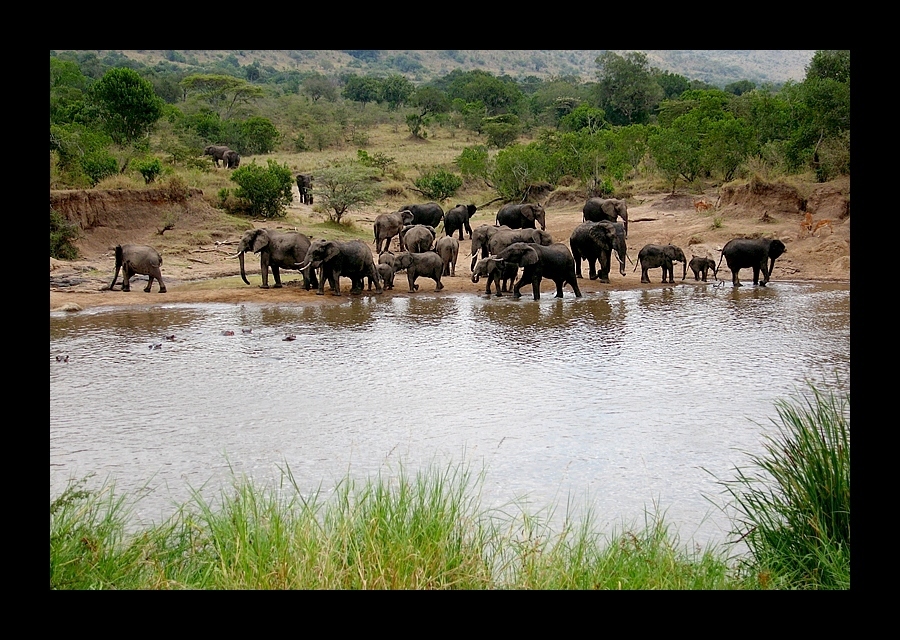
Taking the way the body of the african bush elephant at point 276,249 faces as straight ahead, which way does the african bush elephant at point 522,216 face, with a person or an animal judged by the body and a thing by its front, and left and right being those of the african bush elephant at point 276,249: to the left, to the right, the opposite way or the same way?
the opposite way

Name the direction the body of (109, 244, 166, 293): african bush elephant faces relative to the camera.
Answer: to the viewer's left

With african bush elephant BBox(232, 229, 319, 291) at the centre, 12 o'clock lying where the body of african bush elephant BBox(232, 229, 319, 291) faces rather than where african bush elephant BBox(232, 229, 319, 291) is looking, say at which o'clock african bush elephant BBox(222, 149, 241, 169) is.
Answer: african bush elephant BBox(222, 149, 241, 169) is roughly at 3 o'clock from african bush elephant BBox(232, 229, 319, 291).

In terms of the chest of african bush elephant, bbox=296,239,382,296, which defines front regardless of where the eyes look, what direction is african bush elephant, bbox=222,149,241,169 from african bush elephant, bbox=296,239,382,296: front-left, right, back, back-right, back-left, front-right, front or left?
right

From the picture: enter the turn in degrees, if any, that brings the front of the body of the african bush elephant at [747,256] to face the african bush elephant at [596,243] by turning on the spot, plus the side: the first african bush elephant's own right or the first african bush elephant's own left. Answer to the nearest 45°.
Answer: approximately 180°

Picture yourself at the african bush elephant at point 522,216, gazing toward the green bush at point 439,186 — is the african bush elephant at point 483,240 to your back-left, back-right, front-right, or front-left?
back-left

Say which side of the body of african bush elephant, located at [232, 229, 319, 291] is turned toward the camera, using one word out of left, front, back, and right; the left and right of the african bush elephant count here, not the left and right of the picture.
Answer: left

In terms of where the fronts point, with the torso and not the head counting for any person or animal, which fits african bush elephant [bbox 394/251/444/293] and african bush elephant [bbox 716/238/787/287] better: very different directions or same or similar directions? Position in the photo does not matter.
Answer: very different directions

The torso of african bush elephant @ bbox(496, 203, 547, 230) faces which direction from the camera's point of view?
to the viewer's right

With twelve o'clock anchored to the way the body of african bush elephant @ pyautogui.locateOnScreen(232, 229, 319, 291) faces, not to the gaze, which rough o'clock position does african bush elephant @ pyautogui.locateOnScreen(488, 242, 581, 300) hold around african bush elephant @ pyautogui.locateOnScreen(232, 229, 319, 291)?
african bush elephant @ pyautogui.locateOnScreen(488, 242, 581, 300) is roughly at 7 o'clock from african bush elephant @ pyautogui.locateOnScreen(232, 229, 319, 291).

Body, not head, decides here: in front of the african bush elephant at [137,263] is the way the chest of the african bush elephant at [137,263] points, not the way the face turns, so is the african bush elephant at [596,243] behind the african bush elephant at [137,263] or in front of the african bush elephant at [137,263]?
behind

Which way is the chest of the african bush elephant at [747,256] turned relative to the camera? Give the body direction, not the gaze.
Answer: to the viewer's right
